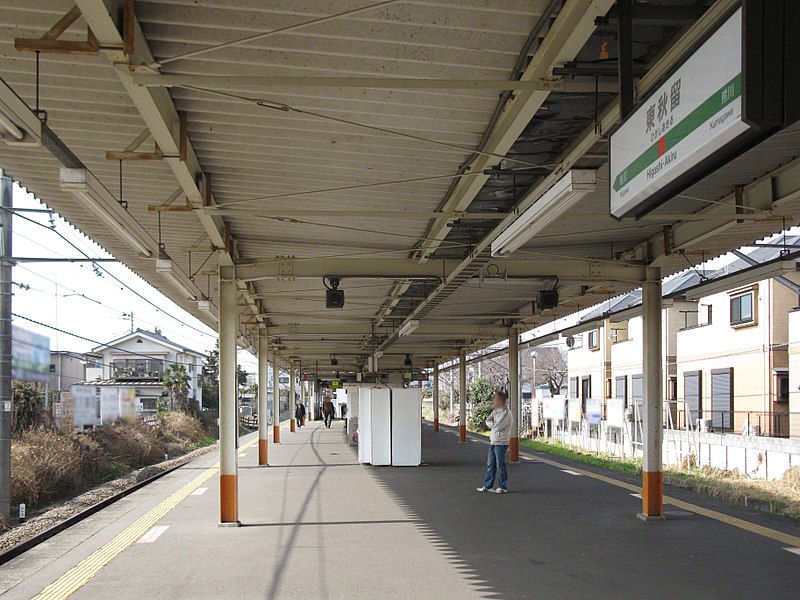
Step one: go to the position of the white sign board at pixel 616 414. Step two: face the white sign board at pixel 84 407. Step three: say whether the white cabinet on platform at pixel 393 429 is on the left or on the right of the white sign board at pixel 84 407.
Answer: left

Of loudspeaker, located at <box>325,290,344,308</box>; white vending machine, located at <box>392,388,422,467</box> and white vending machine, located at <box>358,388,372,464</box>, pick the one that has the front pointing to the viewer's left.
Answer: white vending machine, located at <box>358,388,372,464</box>

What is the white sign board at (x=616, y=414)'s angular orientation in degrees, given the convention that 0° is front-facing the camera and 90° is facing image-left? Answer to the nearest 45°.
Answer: approximately 45°

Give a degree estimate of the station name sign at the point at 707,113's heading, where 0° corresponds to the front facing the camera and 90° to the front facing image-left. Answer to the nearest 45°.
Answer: approximately 45°

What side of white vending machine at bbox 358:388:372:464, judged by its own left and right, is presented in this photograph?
left

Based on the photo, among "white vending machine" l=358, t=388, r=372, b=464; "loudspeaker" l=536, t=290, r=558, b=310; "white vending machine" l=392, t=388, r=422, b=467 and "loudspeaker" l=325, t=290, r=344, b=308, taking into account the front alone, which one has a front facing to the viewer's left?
"white vending machine" l=358, t=388, r=372, b=464

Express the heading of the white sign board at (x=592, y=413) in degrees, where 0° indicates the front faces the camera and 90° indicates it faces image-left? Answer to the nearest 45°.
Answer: approximately 45°

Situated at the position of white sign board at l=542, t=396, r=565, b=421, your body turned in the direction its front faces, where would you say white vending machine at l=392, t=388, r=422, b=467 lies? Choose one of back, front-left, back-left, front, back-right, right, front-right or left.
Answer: front-left

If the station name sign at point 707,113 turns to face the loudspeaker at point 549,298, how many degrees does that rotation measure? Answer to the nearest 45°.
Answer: approximately 135° to its right

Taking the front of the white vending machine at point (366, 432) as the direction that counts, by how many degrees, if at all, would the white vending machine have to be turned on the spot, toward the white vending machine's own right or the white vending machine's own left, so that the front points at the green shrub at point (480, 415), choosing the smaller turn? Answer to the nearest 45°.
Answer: approximately 90° to the white vending machine's own right

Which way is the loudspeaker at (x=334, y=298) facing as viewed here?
toward the camera
